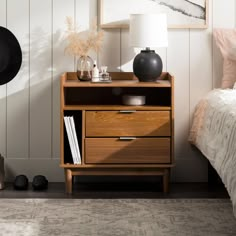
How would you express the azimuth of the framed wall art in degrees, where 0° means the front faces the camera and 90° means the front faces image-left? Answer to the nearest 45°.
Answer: approximately 0°

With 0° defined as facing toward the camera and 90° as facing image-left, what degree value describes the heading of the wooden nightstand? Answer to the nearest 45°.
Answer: approximately 0°

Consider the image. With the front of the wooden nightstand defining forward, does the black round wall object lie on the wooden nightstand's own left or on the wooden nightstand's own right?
on the wooden nightstand's own right

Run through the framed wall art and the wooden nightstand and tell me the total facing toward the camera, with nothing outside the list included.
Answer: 2

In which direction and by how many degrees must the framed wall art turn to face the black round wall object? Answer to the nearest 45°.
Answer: approximately 90° to its right
